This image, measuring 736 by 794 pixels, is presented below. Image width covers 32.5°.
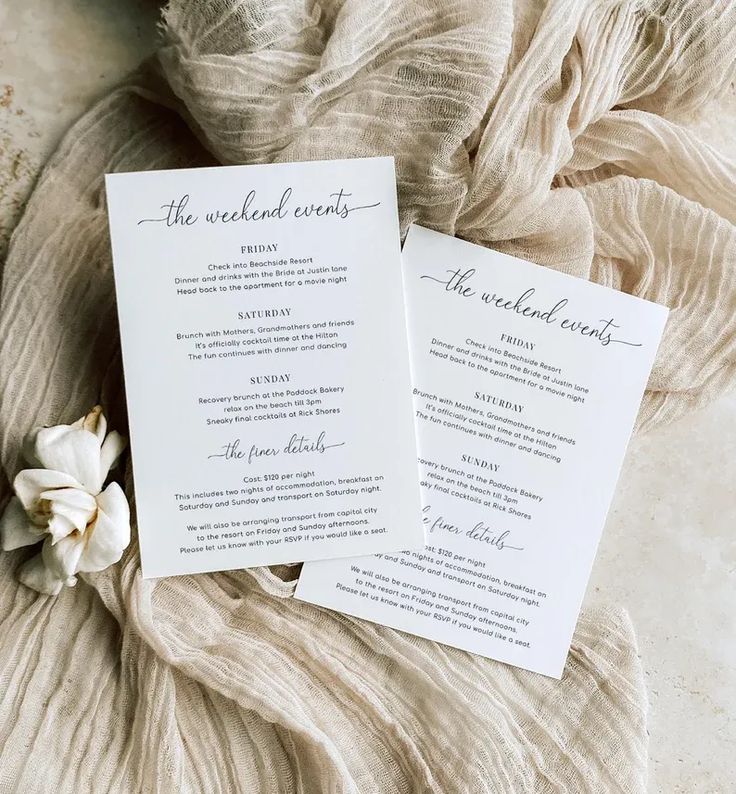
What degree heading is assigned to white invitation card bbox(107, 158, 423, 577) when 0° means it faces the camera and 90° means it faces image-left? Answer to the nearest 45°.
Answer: approximately 0°

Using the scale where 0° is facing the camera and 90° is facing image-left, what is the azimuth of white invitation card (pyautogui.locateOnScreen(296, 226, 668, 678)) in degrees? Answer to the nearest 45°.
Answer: approximately 0°
